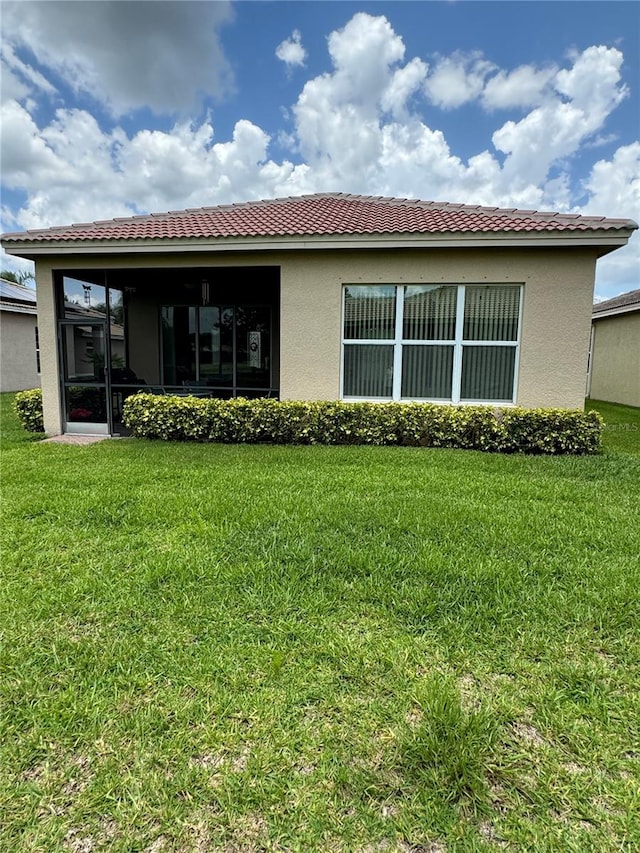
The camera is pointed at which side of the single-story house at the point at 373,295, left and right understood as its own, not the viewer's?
back

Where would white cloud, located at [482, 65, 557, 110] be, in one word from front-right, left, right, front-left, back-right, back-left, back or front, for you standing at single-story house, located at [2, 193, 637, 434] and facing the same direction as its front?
front-right

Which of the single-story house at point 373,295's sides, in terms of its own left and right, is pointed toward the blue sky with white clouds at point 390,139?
front
